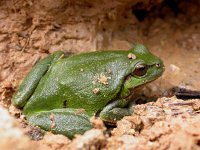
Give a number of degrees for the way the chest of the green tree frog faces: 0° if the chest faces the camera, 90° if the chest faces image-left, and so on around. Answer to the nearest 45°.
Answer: approximately 270°
